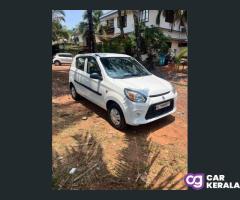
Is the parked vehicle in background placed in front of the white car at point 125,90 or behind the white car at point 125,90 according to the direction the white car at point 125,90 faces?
behind

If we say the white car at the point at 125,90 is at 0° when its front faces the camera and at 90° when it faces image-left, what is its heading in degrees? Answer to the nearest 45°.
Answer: approximately 315°

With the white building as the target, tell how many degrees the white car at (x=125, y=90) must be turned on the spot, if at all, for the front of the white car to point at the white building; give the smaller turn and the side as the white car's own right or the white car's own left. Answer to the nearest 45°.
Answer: approximately 135° to the white car's own left
